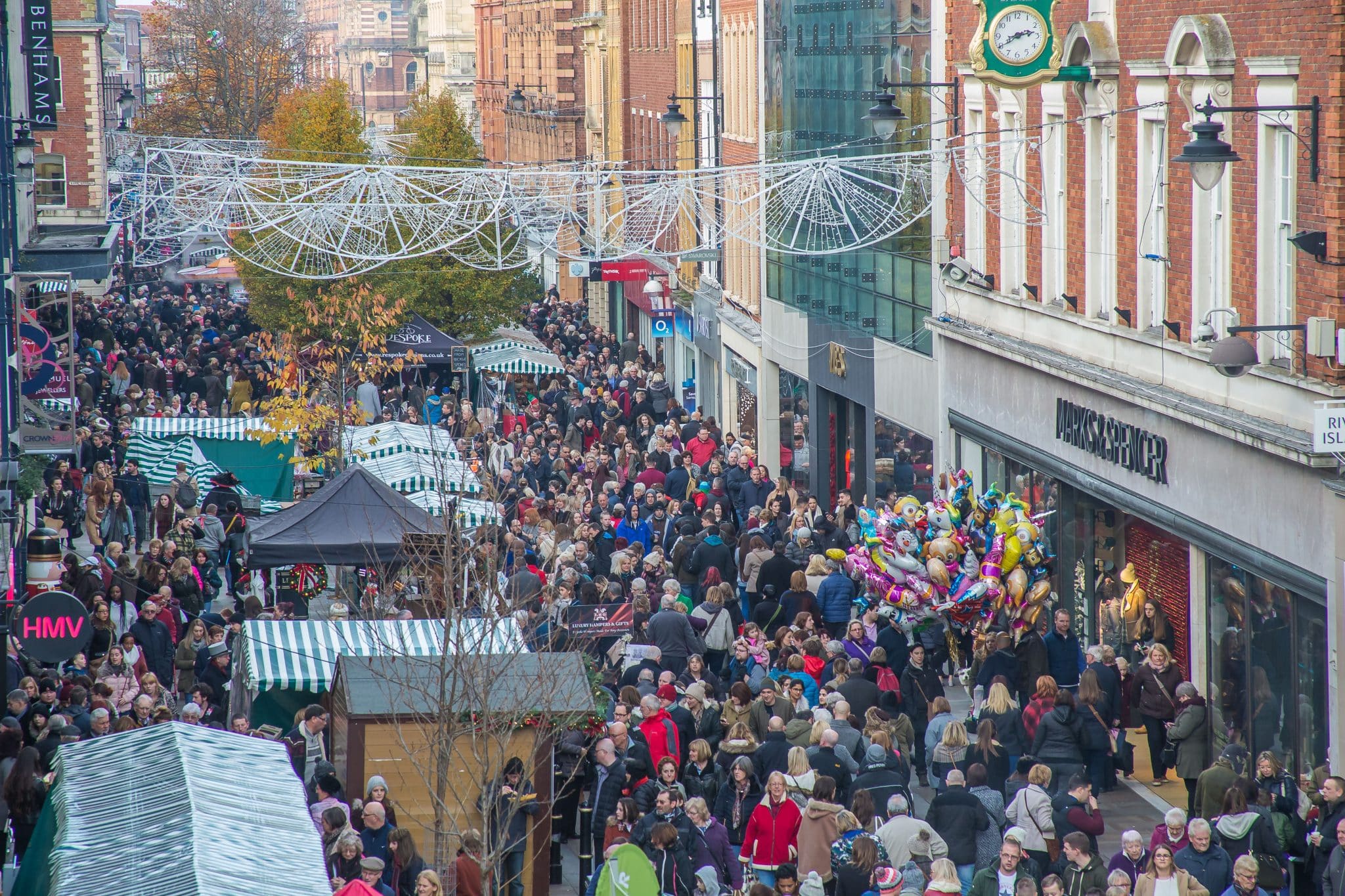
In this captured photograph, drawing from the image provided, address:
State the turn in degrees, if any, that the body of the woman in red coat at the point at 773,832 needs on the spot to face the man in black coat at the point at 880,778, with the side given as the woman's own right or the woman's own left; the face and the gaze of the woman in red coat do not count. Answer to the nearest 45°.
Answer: approximately 135° to the woman's own left

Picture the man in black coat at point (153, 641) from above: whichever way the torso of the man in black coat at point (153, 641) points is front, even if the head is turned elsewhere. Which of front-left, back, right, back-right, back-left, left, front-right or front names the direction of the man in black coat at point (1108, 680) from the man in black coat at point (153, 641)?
front-left

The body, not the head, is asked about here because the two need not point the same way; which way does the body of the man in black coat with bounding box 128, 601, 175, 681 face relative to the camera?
toward the camera

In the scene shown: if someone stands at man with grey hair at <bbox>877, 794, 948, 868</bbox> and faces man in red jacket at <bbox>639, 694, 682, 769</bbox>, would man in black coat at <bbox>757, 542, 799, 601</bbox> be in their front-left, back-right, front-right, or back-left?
front-right

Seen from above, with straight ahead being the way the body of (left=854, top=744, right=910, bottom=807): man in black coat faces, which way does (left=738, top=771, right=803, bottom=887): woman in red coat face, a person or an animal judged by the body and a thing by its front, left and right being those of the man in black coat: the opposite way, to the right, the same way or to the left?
the opposite way

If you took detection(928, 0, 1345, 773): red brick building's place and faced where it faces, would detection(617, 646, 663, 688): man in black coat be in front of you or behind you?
in front

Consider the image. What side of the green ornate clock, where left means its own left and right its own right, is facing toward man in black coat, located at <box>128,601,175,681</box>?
right

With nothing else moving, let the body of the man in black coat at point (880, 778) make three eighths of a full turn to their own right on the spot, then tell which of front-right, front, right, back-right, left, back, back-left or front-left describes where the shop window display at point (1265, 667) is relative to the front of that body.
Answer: left

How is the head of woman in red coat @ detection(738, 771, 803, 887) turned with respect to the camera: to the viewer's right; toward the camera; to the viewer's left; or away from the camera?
toward the camera

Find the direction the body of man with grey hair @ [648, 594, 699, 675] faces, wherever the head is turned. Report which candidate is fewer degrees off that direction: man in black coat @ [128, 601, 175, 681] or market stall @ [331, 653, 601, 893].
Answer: the man in black coat

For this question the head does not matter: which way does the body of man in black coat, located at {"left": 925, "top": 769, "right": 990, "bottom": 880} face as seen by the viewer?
away from the camera

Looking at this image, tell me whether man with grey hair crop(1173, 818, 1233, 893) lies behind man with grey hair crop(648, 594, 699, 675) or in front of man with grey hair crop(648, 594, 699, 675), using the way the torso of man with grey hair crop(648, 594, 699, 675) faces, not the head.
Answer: behind

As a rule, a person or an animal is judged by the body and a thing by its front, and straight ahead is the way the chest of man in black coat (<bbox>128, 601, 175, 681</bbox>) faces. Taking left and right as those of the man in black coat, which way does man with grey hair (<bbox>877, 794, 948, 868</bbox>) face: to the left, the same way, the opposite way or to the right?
the opposite way

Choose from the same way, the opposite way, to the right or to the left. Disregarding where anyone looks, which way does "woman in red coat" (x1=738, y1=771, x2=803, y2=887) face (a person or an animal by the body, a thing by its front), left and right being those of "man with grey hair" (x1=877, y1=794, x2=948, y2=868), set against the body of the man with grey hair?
the opposite way
